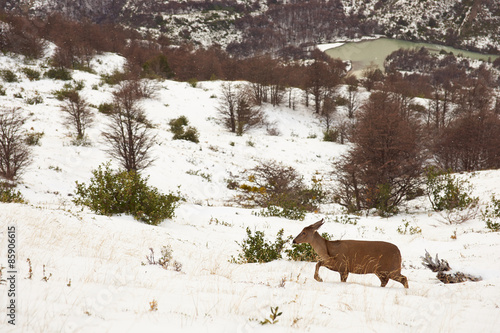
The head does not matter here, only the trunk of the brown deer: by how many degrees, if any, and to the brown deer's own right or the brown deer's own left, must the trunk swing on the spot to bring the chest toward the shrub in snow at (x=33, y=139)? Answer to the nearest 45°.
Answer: approximately 45° to the brown deer's own right

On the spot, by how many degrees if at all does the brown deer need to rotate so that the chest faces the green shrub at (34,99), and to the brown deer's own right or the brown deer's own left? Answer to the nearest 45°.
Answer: approximately 45° to the brown deer's own right

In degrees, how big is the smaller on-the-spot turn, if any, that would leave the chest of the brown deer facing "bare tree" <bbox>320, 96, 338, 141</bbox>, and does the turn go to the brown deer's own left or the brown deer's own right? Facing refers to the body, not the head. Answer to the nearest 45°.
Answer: approximately 90° to the brown deer's own right

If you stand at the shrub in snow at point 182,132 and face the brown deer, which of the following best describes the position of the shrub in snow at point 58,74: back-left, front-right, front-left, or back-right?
back-right

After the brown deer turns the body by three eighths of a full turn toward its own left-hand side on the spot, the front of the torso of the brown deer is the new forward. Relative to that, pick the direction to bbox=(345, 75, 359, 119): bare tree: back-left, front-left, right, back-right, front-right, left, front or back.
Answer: back-left

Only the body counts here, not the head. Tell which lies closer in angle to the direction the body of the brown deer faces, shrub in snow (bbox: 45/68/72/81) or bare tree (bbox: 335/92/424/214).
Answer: the shrub in snow

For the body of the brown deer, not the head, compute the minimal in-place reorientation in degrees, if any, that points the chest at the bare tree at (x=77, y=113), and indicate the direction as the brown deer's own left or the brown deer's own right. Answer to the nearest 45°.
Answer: approximately 45° to the brown deer's own right

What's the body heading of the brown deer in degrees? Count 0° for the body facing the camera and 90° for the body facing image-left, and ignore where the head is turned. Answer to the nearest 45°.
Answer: approximately 90°
